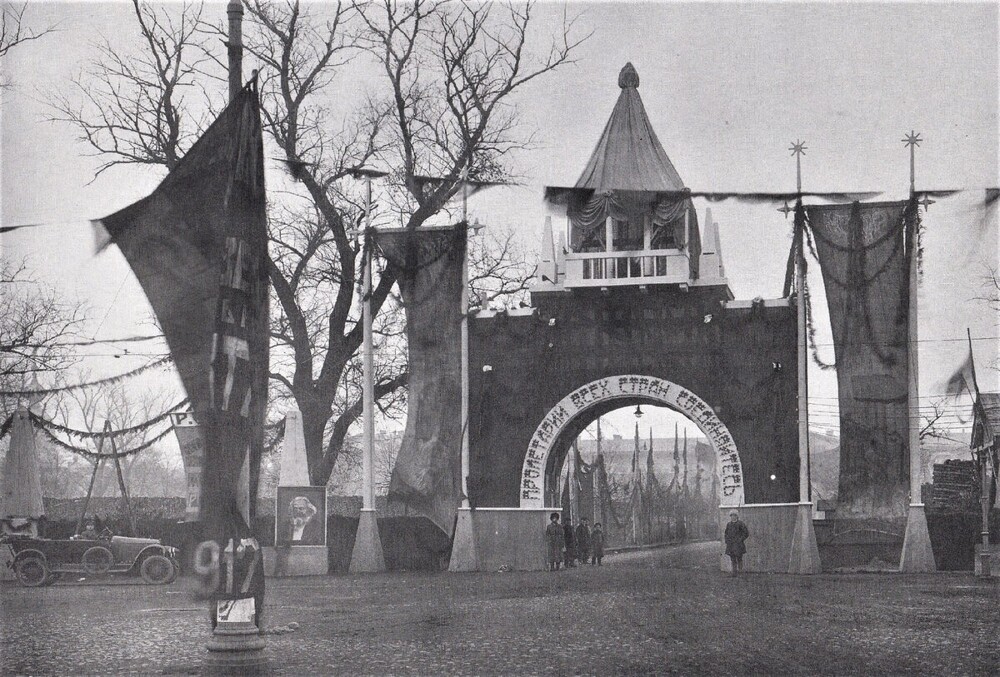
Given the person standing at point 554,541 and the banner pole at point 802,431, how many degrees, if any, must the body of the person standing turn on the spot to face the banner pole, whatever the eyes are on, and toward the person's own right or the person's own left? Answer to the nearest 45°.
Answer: approximately 90° to the person's own left

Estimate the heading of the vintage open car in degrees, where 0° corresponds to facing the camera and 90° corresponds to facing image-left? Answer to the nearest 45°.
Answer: approximately 270°

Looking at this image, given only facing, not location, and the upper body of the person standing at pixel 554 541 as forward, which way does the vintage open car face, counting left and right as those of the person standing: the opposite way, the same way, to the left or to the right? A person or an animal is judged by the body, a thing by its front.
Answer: to the left

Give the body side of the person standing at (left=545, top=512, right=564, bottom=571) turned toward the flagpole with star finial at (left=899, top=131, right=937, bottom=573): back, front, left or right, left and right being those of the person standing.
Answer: left

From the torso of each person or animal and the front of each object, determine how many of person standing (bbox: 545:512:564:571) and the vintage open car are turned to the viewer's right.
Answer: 1

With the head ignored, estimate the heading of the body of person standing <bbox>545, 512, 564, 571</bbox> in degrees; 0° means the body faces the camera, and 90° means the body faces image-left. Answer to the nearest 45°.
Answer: approximately 0°

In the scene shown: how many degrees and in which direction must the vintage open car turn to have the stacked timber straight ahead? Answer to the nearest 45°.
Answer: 0° — it already faces it

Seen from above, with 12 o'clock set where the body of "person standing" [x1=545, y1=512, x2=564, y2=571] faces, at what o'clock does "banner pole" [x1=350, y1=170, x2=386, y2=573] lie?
The banner pole is roughly at 3 o'clock from the person standing.

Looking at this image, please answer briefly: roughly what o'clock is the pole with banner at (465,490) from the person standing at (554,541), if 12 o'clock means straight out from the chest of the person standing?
The pole with banner is roughly at 3 o'clock from the person standing.

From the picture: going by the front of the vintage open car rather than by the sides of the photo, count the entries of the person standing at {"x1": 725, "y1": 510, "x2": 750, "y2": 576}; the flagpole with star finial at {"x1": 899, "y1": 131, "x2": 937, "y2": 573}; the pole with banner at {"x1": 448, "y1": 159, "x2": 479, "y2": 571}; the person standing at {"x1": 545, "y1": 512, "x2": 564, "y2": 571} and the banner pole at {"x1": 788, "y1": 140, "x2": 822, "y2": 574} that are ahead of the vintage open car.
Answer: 5
